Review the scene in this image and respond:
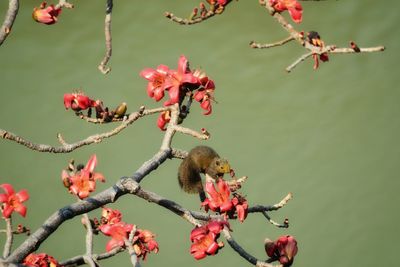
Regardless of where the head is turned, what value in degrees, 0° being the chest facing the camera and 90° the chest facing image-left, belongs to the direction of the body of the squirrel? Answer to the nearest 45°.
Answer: approximately 270°
